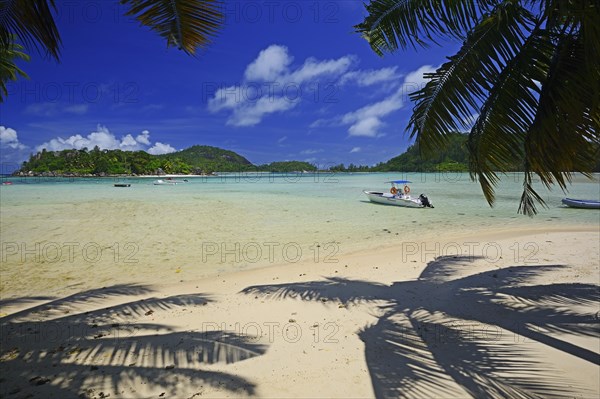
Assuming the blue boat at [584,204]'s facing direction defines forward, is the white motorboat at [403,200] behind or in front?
in front

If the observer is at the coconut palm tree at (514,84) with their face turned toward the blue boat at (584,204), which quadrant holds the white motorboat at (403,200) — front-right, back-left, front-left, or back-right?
front-left

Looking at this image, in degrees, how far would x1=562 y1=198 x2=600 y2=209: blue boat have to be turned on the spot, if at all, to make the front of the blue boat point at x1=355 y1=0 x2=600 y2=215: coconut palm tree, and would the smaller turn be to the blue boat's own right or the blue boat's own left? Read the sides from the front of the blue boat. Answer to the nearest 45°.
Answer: approximately 90° to the blue boat's own left

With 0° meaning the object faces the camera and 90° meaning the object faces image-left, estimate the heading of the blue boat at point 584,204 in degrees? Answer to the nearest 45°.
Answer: approximately 90°

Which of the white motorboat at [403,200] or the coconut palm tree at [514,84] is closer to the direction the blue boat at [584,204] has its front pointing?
the white motorboat
